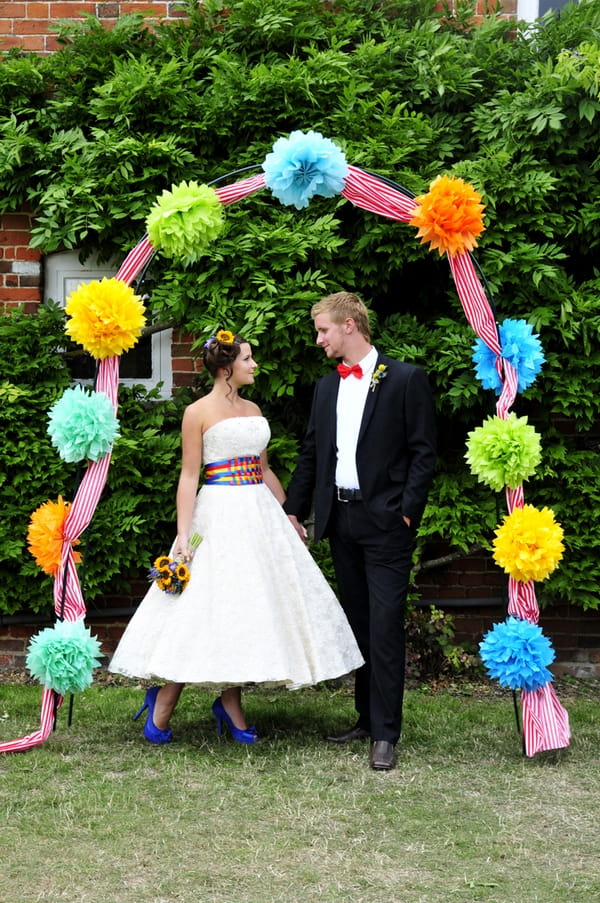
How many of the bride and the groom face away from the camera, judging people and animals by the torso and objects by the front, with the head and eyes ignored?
0

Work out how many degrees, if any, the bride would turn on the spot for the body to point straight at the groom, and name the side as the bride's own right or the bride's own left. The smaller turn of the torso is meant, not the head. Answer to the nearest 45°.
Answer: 0° — they already face them

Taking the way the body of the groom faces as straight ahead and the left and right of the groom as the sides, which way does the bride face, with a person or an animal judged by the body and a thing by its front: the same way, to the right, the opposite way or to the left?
to the left

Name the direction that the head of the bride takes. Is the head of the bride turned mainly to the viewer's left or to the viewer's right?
to the viewer's right

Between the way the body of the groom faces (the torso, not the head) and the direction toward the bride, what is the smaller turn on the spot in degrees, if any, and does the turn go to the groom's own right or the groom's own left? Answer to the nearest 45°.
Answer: approximately 45° to the groom's own right

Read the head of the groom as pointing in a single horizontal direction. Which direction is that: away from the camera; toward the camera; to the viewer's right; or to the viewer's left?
to the viewer's left
